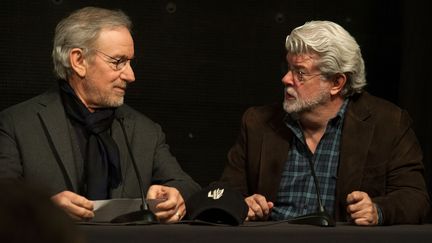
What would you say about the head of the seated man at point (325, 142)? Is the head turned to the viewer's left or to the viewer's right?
to the viewer's left

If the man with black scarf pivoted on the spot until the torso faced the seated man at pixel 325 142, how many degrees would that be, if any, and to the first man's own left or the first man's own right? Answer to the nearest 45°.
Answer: approximately 45° to the first man's own left

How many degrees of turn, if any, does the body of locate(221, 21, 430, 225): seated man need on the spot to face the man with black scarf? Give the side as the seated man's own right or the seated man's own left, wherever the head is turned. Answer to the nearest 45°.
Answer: approximately 45° to the seated man's own right

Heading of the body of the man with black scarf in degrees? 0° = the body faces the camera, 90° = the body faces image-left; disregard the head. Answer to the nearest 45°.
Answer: approximately 315°

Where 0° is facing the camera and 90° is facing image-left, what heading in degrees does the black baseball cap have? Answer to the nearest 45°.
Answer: approximately 0°

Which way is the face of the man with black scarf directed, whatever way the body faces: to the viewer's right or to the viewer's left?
to the viewer's right
